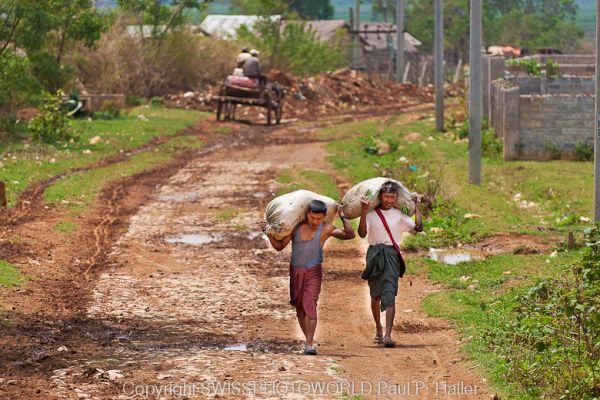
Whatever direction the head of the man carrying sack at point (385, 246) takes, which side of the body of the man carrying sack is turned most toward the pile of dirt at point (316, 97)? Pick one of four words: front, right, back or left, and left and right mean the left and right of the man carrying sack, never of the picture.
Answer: back

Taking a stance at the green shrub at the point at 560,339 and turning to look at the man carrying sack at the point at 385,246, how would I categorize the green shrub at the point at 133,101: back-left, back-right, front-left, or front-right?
front-right

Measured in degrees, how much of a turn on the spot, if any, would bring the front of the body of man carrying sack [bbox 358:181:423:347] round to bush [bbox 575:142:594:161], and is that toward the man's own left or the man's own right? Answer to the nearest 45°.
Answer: approximately 180°

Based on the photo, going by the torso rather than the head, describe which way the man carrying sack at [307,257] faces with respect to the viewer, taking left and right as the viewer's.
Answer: facing the viewer

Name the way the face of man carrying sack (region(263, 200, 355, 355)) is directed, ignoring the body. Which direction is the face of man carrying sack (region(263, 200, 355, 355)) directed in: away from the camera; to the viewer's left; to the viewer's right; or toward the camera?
toward the camera

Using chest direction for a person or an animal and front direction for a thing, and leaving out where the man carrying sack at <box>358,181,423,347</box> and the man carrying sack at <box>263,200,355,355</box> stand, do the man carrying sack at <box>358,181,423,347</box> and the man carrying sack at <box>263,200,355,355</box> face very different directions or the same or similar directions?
same or similar directions

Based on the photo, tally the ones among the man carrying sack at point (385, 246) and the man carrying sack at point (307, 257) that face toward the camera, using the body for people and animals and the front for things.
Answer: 2

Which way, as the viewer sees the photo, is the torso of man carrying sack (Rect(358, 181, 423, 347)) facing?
toward the camera

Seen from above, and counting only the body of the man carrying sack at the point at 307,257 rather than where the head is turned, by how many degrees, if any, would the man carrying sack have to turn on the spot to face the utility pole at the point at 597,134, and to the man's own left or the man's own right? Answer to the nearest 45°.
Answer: approximately 135° to the man's own left

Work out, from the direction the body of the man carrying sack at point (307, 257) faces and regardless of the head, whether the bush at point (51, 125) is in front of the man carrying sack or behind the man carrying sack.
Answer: behind

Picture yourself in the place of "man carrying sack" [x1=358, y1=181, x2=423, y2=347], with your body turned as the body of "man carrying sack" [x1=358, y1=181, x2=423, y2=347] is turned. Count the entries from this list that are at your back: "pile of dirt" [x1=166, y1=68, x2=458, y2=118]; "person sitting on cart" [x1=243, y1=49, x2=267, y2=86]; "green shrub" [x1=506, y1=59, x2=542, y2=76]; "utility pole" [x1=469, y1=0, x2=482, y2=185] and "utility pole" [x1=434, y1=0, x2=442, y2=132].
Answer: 5

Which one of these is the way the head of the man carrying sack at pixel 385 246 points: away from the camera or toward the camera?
toward the camera

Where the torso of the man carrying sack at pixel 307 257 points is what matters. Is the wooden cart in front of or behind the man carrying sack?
behind

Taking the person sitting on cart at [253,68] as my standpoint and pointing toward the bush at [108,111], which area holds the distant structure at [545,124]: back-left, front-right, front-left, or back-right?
back-left
